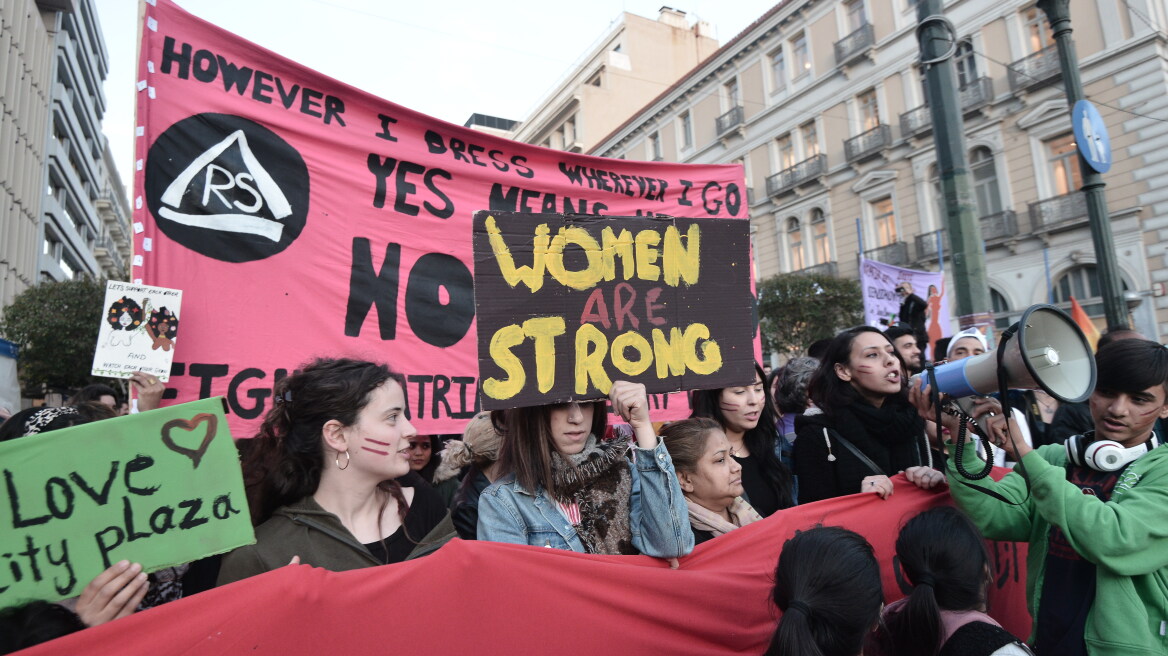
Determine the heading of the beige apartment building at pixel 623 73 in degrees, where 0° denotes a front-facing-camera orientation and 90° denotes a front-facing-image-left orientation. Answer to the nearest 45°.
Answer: approximately 45°

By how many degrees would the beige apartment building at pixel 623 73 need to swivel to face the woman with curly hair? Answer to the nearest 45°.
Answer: approximately 45° to its left

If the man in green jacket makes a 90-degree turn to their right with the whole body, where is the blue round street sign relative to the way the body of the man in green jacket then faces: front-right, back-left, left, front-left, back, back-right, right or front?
front-right

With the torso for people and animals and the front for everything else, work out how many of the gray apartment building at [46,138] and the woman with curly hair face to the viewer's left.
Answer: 0

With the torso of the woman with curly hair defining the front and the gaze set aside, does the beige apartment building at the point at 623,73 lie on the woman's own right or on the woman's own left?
on the woman's own left

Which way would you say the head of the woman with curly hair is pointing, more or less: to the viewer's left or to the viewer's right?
to the viewer's right

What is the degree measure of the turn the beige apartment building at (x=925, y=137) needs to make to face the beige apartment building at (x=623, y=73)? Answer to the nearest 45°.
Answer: approximately 90° to its right

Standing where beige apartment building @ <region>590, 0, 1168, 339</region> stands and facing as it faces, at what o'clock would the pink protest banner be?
The pink protest banner is roughly at 11 o'clock from the beige apartment building.

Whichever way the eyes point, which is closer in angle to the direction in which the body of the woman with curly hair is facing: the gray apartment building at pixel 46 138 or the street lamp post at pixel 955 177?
the street lamp post

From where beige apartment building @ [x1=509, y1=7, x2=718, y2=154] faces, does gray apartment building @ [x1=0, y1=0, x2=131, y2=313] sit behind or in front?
in front

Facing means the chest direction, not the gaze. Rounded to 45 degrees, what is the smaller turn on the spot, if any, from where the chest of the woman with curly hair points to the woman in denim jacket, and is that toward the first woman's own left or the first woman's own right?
approximately 45° to the first woman's own left
